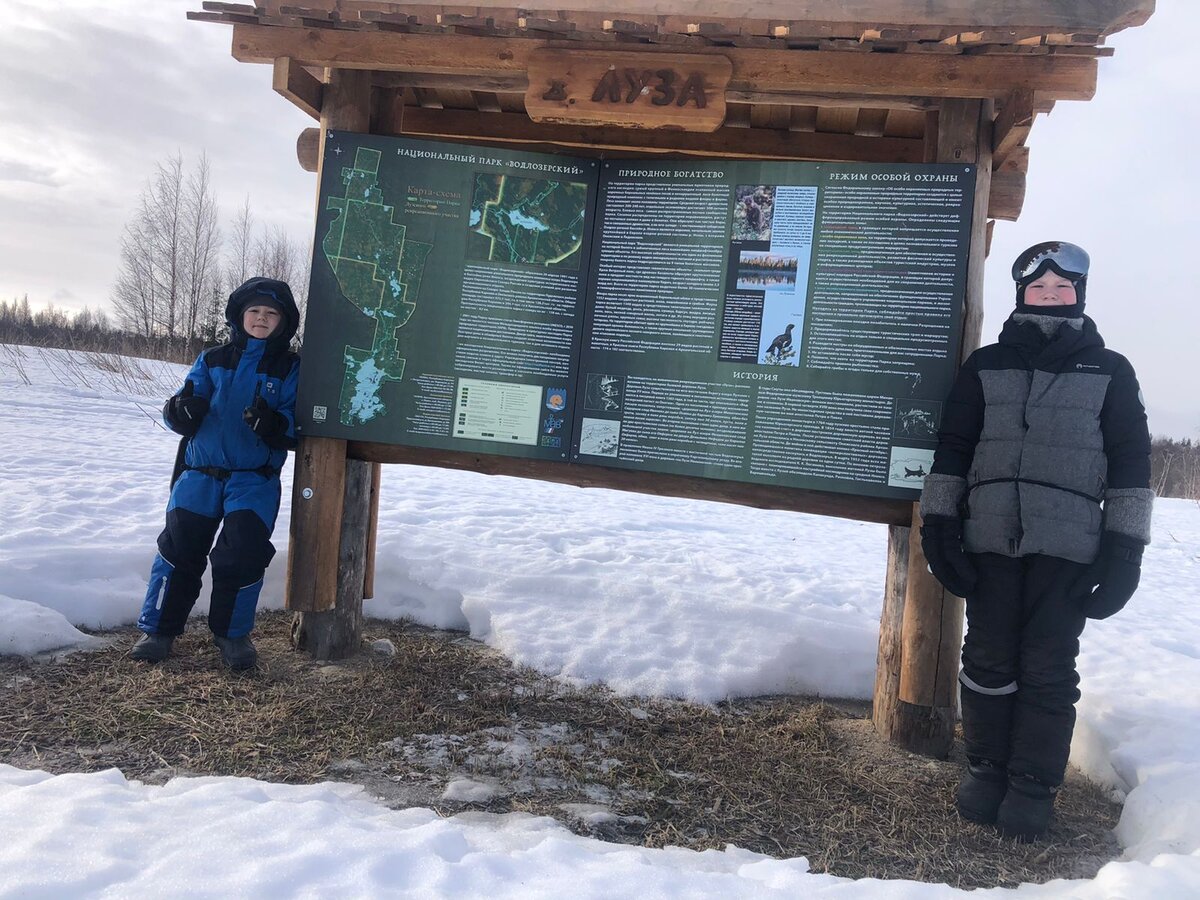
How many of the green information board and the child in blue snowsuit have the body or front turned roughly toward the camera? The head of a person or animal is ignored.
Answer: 2

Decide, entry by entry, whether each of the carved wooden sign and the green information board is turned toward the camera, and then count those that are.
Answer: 2

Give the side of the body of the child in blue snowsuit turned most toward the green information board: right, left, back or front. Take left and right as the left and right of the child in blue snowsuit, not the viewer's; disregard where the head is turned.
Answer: left

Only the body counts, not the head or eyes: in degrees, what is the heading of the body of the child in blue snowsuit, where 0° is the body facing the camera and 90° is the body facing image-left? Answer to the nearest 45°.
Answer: approximately 0°

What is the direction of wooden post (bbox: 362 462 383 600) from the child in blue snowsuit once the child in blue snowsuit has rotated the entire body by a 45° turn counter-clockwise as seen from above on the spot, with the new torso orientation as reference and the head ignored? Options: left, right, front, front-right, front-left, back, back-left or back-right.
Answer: left
